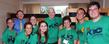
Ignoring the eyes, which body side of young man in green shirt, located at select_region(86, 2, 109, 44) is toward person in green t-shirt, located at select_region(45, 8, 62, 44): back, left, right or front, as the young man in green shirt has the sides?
right

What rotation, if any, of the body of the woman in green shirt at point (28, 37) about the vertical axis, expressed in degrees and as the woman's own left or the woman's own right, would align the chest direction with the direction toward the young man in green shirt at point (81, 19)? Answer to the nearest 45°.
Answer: approximately 90° to the woman's own left

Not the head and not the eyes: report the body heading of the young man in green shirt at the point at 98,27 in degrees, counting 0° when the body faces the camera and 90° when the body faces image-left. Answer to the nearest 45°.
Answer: approximately 45°

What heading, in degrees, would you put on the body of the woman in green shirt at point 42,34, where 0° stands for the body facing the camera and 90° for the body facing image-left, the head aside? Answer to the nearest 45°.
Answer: approximately 0°

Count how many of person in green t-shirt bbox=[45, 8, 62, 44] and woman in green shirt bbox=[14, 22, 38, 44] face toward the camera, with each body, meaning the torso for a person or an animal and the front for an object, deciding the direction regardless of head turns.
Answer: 2
